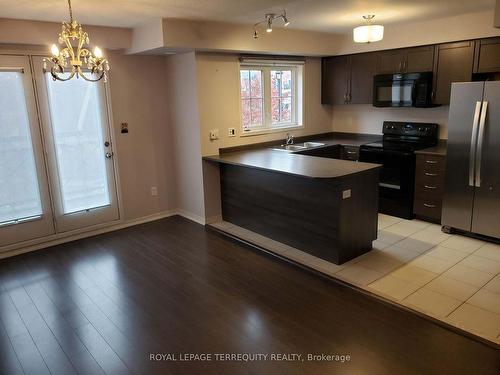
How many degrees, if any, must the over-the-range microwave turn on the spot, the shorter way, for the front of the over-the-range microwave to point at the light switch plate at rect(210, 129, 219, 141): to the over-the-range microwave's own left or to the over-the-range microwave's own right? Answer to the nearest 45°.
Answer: approximately 45° to the over-the-range microwave's own right

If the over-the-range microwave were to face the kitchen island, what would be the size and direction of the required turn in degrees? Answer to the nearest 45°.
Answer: approximately 45° to its right

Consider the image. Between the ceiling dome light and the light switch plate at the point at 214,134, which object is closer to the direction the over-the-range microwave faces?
the ceiling dome light

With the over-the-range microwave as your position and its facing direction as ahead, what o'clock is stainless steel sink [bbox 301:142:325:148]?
The stainless steel sink is roughly at 3 o'clock from the over-the-range microwave.

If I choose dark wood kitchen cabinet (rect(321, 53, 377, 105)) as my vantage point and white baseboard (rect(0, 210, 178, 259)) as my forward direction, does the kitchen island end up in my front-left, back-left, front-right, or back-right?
front-left

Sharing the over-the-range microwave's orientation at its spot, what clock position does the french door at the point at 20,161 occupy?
The french door is roughly at 2 o'clock from the over-the-range microwave.

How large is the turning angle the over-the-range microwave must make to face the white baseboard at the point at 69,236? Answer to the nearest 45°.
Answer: approximately 45° to its right

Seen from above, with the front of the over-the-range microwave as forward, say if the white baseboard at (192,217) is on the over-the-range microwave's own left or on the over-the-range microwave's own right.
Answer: on the over-the-range microwave's own right

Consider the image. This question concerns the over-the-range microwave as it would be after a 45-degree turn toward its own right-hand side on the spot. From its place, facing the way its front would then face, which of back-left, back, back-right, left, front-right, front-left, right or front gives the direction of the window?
front-right

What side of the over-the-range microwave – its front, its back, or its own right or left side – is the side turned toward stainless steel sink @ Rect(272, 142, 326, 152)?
right

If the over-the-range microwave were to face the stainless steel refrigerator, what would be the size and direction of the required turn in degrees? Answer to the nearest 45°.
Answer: approximately 45° to its left

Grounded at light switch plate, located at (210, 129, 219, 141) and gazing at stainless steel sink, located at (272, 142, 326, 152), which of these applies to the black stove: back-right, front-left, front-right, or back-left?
front-right

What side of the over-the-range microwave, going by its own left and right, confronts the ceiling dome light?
front

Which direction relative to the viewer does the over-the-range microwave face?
toward the camera
